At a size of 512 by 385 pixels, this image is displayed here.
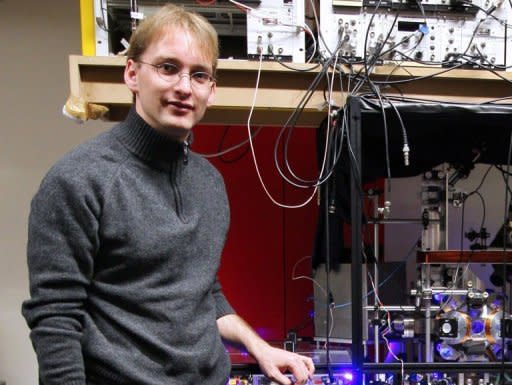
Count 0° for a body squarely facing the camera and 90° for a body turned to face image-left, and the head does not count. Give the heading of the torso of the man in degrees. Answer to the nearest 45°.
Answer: approximately 315°

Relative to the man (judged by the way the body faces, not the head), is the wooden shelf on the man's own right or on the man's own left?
on the man's own left
